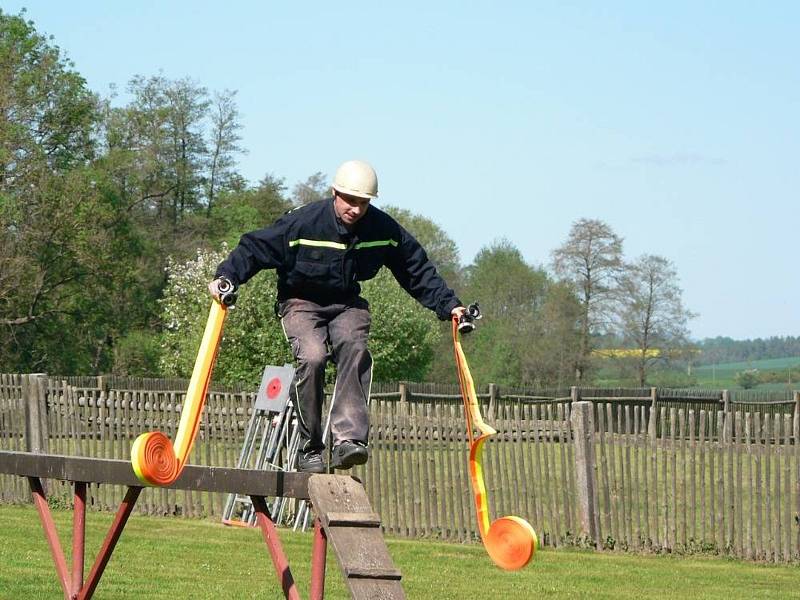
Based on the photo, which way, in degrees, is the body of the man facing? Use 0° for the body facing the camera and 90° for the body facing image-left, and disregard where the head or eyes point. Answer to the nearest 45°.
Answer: approximately 315°

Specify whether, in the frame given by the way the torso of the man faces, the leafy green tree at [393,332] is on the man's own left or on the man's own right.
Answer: on the man's own left
